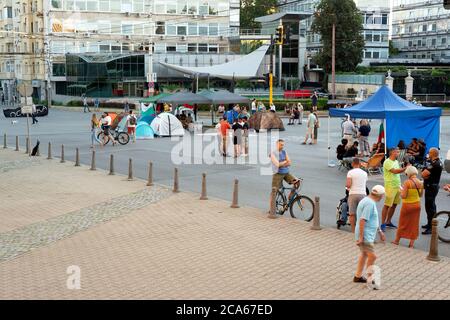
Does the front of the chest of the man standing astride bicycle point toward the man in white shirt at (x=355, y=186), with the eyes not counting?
yes

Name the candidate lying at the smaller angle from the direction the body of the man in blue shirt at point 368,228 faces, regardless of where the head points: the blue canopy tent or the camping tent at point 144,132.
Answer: the blue canopy tent

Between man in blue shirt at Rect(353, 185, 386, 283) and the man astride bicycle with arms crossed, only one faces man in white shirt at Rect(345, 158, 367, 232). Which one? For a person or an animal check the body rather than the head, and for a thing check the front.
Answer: the man astride bicycle with arms crossed

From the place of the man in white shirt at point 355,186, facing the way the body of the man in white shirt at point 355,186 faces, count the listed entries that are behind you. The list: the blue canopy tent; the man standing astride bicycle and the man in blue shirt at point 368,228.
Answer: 1

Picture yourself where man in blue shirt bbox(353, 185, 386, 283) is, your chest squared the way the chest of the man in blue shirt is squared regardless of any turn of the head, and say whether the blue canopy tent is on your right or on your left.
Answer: on your left

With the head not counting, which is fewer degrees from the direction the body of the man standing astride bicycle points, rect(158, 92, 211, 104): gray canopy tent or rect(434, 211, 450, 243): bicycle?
the bicycle

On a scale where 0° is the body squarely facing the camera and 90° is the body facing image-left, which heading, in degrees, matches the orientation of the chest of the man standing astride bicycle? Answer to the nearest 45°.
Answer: approximately 315°

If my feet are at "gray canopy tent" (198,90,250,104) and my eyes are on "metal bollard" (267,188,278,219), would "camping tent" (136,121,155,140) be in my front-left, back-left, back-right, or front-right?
front-right
